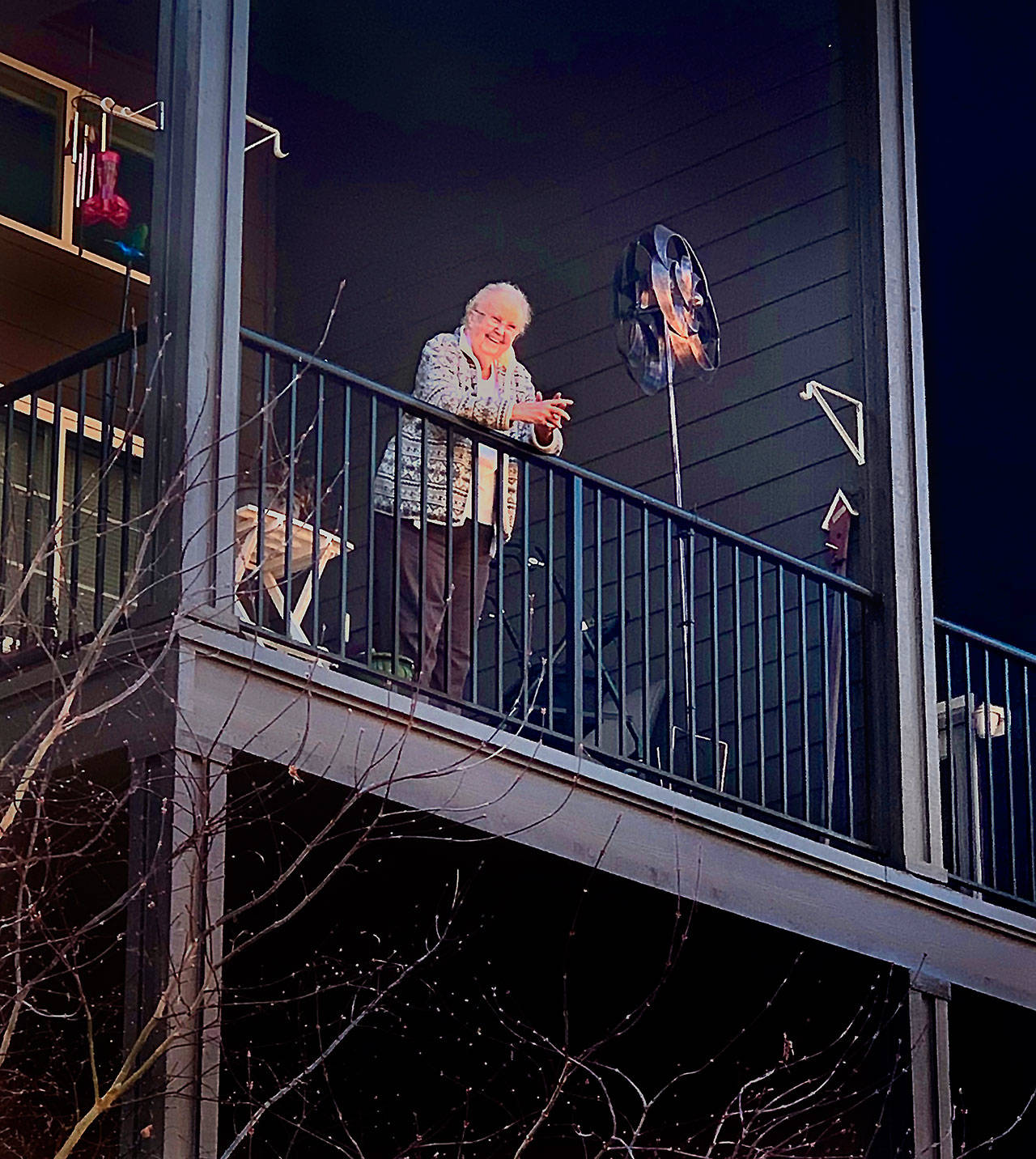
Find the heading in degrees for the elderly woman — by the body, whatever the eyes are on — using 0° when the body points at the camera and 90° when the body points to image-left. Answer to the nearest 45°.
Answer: approximately 315°

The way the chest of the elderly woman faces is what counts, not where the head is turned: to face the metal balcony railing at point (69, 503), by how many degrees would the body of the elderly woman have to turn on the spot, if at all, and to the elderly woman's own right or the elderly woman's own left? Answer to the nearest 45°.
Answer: approximately 135° to the elderly woman's own right

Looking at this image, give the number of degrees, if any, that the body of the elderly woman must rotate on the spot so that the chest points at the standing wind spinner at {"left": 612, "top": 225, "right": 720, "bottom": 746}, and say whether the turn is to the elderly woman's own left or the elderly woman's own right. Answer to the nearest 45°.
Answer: approximately 135° to the elderly woman's own left

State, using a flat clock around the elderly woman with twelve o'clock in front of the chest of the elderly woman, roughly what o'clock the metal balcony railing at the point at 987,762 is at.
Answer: The metal balcony railing is roughly at 9 o'clock from the elderly woman.

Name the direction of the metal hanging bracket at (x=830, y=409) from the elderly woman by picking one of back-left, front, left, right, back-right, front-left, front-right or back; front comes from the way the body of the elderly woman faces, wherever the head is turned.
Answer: left
